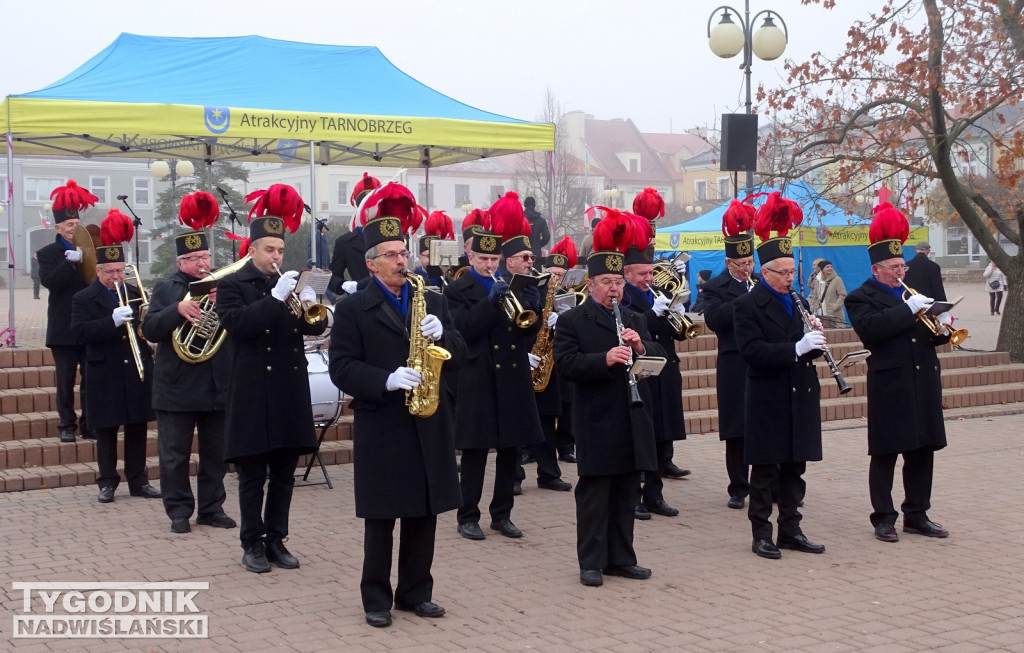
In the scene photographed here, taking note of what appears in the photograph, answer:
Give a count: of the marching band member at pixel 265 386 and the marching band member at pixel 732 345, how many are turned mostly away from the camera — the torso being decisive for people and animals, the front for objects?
0

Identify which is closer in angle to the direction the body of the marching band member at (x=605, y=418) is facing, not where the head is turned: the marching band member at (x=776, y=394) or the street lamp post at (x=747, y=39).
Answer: the marching band member

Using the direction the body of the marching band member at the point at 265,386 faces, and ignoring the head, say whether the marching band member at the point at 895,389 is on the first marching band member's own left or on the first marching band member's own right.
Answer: on the first marching band member's own left

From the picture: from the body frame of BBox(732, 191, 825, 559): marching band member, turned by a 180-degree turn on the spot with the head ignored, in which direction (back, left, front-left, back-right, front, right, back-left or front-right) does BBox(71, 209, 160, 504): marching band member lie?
front-left

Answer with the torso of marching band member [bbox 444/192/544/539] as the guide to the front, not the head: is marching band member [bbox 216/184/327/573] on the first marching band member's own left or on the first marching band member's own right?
on the first marching band member's own right

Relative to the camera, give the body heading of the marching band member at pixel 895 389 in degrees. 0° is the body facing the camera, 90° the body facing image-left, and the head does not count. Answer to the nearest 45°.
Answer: approximately 315°

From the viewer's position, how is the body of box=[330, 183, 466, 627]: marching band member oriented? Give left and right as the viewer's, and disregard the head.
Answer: facing the viewer and to the right of the viewer

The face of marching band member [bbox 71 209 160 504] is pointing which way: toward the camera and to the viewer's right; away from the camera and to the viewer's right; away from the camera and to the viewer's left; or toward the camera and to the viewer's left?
toward the camera and to the viewer's right
